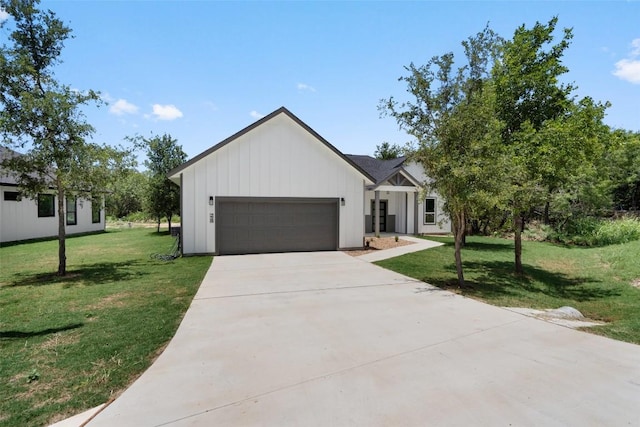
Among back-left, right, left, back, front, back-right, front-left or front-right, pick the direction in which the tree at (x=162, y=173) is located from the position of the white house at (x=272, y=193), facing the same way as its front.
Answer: back-right

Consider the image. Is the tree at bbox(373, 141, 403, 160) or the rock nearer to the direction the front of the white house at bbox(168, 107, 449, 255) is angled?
the rock

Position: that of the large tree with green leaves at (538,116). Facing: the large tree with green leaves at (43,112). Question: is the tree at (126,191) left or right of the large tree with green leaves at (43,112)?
right

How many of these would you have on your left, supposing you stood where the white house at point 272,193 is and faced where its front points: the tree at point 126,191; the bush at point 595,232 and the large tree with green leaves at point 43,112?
1

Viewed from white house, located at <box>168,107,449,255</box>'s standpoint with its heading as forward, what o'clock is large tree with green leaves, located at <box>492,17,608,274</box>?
The large tree with green leaves is roughly at 10 o'clock from the white house.

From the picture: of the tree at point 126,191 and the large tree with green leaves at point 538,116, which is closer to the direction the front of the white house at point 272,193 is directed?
the large tree with green leaves

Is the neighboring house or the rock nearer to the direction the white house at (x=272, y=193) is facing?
the rock

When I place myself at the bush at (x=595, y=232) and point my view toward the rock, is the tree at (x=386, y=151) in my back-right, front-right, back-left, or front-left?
back-right

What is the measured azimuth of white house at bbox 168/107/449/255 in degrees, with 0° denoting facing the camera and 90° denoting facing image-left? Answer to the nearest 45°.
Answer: approximately 0°

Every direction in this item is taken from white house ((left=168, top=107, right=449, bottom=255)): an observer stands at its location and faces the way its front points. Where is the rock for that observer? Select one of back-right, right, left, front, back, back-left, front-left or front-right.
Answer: front-left

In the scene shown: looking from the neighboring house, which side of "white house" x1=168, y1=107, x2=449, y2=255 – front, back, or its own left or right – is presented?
right

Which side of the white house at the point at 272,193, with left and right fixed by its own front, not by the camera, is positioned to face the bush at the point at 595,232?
left

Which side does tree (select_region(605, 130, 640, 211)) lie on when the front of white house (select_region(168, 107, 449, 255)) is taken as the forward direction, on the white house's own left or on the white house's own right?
on the white house's own left
